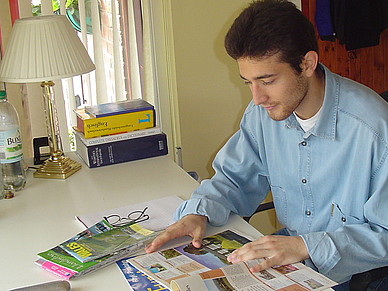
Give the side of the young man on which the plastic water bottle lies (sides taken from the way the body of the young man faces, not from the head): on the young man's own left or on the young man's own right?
on the young man's own right

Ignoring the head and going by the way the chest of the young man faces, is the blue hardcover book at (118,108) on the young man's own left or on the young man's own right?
on the young man's own right

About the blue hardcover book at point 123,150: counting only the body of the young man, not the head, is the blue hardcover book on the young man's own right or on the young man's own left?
on the young man's own right

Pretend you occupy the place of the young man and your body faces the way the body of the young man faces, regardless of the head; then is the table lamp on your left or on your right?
on your right

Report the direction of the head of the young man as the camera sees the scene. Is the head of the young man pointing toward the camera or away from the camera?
toward the camera

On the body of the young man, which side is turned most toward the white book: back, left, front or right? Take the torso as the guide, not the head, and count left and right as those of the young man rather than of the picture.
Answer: right

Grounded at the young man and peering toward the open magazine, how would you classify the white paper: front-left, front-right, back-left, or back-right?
front-right
